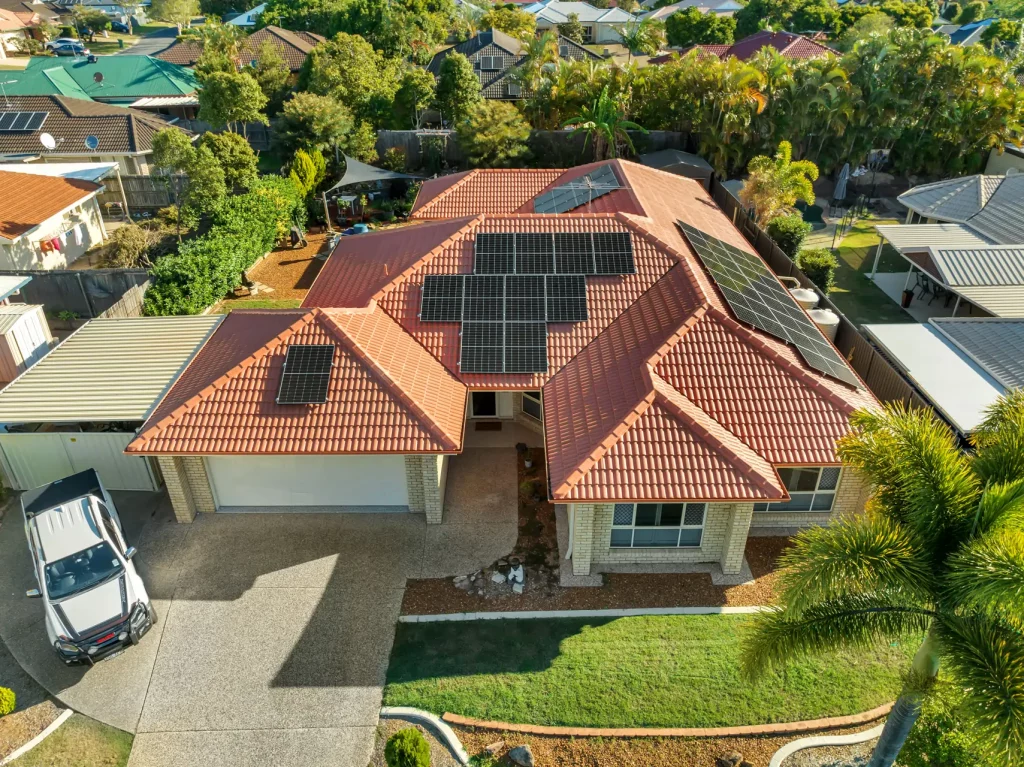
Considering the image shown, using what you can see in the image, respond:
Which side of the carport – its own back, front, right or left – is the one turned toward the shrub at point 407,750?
front

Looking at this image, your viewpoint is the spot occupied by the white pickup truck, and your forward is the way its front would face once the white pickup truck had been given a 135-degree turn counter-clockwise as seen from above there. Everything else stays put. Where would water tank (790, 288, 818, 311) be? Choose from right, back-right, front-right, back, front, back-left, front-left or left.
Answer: front-right

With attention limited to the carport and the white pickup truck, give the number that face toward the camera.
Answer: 2

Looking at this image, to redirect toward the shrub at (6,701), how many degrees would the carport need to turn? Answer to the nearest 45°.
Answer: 0° — it already faces it

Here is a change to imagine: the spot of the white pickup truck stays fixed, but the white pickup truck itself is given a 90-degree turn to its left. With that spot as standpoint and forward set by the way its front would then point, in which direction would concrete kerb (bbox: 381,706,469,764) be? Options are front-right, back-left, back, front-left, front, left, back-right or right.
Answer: front-right

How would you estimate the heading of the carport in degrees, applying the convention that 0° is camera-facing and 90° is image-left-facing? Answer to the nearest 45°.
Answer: approximately 0°

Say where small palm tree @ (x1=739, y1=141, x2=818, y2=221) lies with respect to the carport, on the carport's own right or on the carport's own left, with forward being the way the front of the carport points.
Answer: on the carport's own left

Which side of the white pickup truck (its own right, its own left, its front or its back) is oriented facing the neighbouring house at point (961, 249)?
left

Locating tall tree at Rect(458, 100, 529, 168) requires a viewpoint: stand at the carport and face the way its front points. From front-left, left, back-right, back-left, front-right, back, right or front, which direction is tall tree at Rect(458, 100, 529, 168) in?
back-left

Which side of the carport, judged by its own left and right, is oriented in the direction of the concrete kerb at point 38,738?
front

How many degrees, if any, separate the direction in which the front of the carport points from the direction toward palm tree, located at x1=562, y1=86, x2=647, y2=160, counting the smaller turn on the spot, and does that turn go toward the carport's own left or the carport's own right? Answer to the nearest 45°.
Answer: approximately 135° to the carport's own left

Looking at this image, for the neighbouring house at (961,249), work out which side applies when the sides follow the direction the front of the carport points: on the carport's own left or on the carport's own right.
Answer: on the carport's own left

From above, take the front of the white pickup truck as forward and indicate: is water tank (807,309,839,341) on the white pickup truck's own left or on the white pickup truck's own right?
on the white pickup truck's own left

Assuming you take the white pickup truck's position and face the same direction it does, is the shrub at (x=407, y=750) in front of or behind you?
in front
